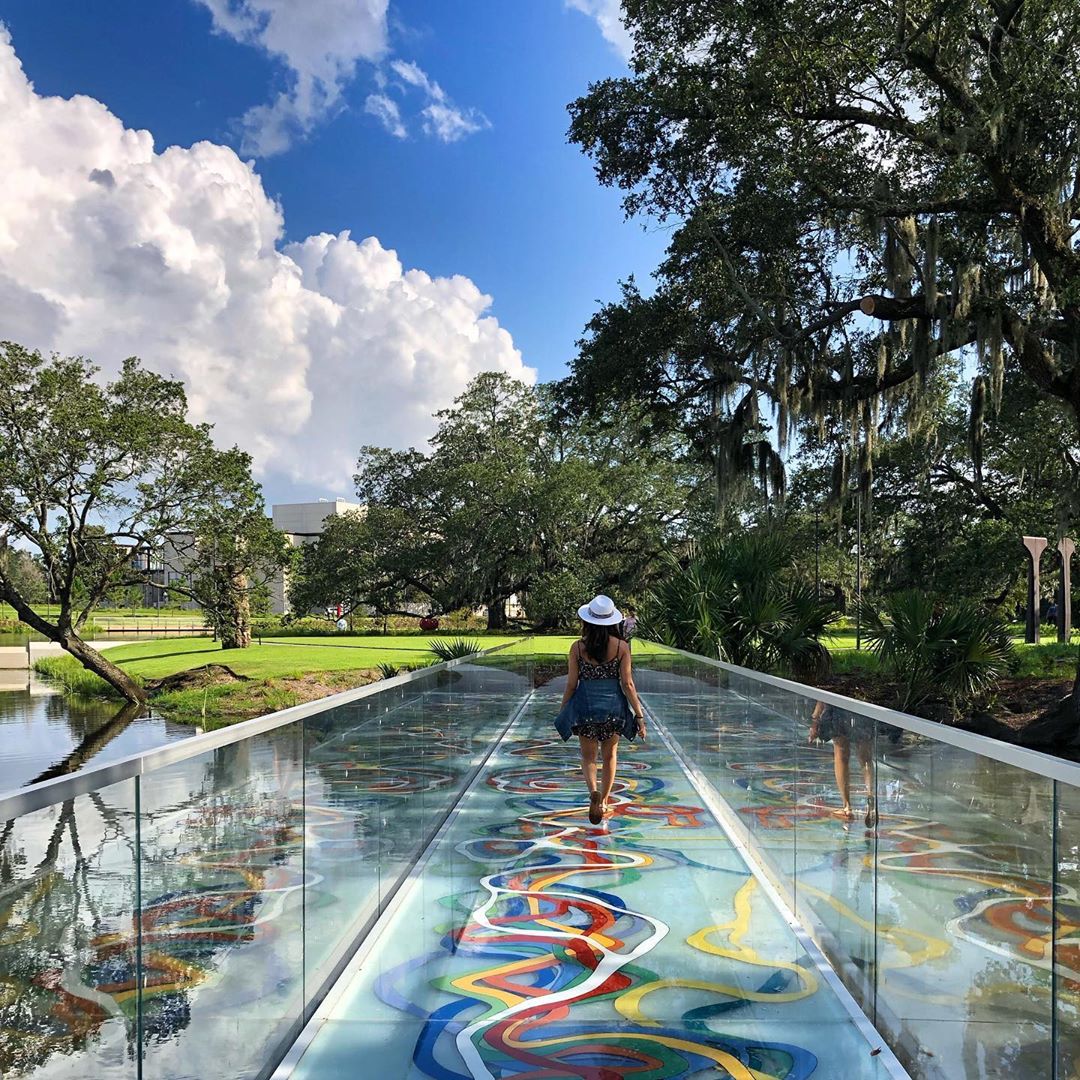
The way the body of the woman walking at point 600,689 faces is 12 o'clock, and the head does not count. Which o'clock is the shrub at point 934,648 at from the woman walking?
The shrub is roughly at 1 o'clock from the woman walking.

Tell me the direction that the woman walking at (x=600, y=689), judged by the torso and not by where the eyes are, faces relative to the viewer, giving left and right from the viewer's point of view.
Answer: facing away from the viewer

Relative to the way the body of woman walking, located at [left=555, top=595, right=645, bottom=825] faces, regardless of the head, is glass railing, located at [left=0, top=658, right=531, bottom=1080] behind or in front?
behind

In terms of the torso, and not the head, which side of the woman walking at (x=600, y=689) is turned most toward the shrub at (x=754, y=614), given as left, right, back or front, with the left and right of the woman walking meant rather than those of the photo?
front

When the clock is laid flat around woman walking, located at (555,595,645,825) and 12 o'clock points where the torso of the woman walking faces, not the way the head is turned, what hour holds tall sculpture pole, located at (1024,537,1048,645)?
The tall sculpture pole is roughly at 1 o'clock from the woman walking.

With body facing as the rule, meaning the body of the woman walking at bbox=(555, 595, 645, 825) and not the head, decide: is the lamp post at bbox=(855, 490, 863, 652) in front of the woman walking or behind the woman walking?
in front

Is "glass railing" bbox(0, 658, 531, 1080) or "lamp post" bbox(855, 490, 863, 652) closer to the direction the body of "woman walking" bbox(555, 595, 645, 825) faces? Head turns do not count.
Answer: the lamp post

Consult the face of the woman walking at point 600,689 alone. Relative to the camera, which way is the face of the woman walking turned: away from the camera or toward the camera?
away from the camera

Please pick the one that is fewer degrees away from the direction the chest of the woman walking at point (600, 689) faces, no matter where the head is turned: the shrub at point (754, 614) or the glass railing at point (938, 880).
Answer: the shrub

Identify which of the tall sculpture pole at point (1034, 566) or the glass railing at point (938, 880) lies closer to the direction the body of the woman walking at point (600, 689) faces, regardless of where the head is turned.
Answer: the tall sculpture pole
